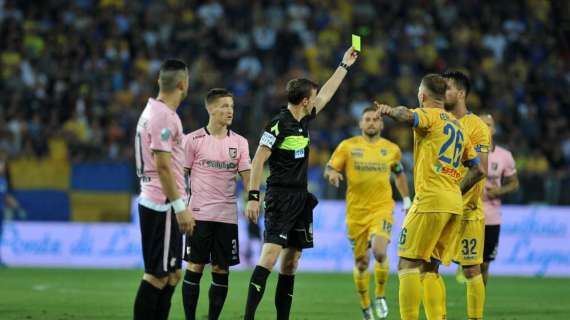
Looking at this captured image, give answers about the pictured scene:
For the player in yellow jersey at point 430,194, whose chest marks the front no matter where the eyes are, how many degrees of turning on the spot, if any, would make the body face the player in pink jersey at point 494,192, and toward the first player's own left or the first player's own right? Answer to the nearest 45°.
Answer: approximately 45° to the first player's own right

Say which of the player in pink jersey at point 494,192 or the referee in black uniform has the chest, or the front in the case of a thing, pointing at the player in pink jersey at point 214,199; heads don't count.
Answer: the player in pink jersey at point 494,192

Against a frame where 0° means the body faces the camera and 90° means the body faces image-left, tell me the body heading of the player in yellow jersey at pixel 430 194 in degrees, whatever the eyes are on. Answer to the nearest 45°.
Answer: approximately 135°

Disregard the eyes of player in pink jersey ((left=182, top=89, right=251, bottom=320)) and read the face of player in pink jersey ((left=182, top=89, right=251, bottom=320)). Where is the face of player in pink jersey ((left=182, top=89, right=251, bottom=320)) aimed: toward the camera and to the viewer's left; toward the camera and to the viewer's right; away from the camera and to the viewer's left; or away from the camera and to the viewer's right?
toward the camera and to the viewer's right

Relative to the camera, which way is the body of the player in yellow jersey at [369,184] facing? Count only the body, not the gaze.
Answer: toward the camera

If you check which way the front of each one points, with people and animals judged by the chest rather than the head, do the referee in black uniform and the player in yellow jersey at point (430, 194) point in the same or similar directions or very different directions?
very different directions

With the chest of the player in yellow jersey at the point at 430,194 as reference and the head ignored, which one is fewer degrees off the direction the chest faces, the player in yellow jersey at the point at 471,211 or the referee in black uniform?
the referee in black uniform

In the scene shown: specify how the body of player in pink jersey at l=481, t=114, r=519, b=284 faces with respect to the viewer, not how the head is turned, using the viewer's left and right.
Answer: facing the viewer and to the left of the viewer

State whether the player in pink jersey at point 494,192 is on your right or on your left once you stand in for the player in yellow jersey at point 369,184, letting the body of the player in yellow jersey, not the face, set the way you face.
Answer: on your left

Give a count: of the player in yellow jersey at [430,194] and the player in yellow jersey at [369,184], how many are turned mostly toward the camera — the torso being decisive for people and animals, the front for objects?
1

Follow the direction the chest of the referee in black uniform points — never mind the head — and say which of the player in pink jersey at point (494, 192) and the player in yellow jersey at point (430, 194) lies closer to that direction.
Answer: the player in yellow jersey

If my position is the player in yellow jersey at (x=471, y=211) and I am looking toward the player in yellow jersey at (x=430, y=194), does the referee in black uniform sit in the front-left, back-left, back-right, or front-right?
front-right

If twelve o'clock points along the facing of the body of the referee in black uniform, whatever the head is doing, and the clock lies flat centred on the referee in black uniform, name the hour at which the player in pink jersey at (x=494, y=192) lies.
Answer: The player in pink jersey is roughly at 9 o'clock from the referee in black uniform.
